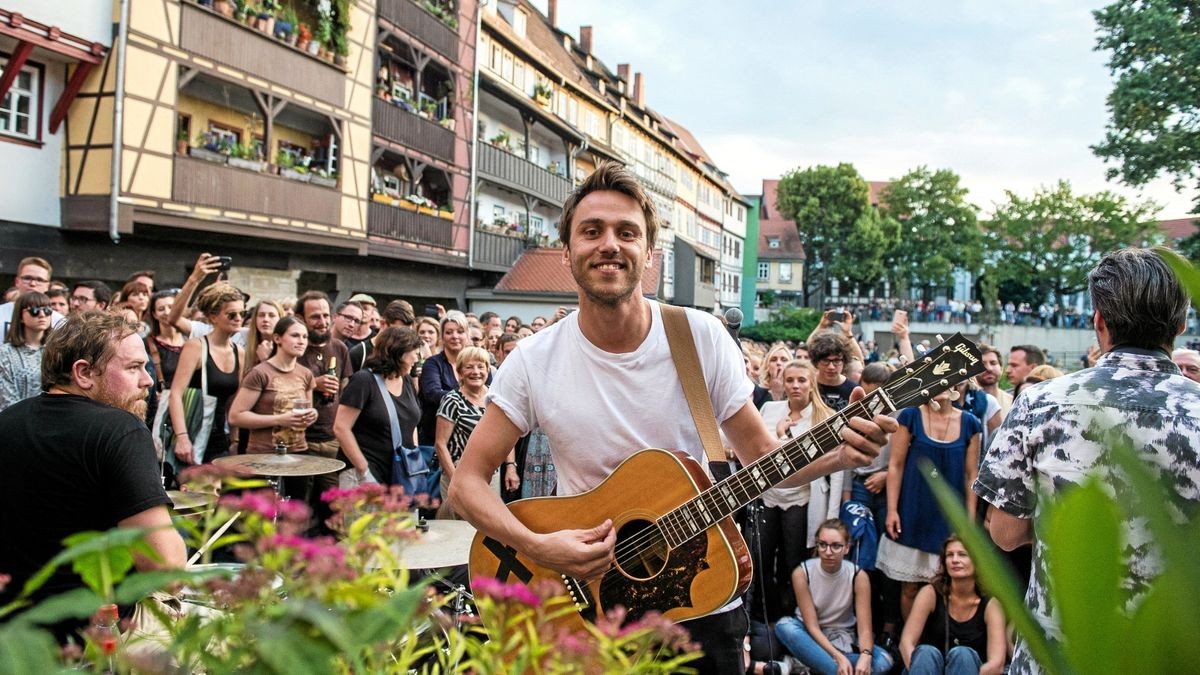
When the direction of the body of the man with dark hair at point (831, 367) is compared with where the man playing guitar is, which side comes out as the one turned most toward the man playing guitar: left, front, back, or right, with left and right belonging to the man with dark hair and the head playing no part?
front

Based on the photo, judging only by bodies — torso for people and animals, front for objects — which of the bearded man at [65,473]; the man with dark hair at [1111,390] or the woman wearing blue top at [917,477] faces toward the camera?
the woman wearing blue top

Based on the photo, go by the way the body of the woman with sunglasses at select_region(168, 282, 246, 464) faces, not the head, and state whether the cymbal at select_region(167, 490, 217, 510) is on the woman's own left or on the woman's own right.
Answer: on the woman's own right

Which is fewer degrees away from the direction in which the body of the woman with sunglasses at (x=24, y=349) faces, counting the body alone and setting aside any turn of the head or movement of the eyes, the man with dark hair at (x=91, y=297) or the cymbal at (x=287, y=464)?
the cymbal

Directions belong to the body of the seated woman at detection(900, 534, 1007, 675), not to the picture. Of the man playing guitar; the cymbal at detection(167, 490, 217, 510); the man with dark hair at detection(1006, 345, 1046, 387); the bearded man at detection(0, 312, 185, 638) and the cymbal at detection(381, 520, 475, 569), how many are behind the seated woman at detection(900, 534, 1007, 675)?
1

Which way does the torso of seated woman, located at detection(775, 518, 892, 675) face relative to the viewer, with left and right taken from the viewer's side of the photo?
facing the viewer

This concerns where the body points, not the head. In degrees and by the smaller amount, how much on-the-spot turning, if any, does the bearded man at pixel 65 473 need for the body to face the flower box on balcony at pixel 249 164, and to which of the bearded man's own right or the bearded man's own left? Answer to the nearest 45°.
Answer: approximately 45° to the bearded man's own left

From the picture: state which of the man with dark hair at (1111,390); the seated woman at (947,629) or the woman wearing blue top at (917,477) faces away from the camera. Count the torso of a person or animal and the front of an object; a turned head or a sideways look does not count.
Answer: the man with dark hair

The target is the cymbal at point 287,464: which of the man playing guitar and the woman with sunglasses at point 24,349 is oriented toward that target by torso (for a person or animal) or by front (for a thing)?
the woman with sunglasses

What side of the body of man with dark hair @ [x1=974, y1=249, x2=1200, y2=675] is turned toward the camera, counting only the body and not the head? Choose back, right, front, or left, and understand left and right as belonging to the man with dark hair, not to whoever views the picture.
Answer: back

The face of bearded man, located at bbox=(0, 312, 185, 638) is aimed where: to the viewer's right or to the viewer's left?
to the viewer's right

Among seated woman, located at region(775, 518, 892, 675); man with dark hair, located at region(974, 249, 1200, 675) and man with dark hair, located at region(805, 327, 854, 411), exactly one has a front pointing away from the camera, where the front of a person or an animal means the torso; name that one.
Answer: man with dark hair, located at region(974, 249, 1200, 675)

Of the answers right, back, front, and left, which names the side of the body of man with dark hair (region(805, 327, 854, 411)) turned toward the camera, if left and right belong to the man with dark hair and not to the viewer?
front

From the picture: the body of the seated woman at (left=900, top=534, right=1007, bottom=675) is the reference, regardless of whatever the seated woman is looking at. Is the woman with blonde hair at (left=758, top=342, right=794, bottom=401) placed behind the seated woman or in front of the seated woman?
behind

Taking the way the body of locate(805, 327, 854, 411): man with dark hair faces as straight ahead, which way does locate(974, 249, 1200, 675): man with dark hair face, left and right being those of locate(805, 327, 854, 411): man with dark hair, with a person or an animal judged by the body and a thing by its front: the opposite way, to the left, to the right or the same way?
the opposite way

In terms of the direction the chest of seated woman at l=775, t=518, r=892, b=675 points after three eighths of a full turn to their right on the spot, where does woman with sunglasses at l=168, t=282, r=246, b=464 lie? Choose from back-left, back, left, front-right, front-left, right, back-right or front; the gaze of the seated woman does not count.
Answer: front-left
